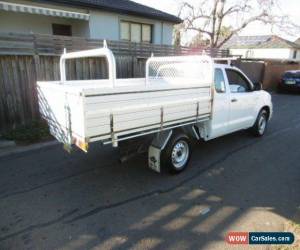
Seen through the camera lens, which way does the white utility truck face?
facing away from the viewer and to the right of the viewer

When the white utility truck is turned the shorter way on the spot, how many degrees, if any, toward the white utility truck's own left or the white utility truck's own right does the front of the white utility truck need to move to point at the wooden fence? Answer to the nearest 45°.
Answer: approximately 90° to the white utility truck's own left
